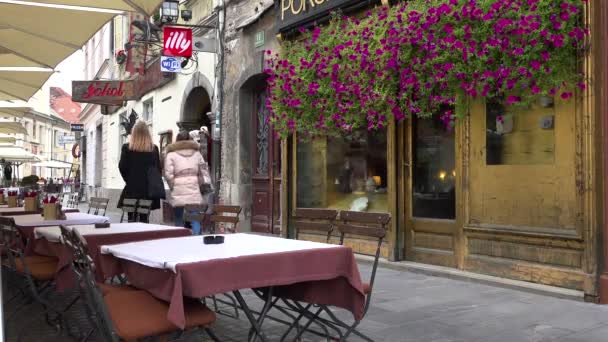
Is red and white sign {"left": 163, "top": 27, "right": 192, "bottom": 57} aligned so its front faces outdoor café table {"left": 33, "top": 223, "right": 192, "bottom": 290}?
yes

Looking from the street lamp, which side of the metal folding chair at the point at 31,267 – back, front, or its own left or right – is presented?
left

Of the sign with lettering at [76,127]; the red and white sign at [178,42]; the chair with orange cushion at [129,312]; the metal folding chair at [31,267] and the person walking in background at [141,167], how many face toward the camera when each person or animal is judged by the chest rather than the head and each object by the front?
2

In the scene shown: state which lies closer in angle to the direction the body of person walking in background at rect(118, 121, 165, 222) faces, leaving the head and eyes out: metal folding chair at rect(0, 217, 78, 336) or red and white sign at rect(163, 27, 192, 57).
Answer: the red and white sign

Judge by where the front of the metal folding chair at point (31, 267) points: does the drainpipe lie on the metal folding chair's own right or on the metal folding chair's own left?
on the metal folding chair's own left

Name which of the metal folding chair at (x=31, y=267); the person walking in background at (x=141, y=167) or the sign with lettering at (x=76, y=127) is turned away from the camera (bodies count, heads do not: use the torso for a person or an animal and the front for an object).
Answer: the person walking in background

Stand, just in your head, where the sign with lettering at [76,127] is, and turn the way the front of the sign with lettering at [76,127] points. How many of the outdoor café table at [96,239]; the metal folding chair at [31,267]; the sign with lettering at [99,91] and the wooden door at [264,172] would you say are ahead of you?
4

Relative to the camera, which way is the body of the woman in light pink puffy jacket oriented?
away from the camera

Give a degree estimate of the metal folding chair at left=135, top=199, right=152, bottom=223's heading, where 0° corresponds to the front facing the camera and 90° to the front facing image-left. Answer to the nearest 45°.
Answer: approximately 45°

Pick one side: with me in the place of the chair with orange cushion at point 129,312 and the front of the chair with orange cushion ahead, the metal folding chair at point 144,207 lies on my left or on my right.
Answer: on my left
